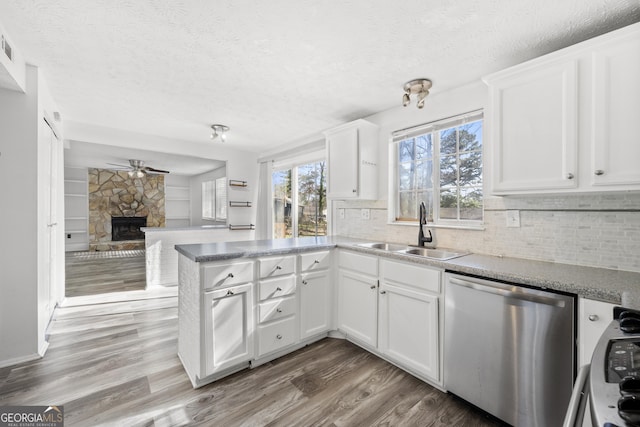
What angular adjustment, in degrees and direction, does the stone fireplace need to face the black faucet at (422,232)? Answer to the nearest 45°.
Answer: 0° — it already faces it

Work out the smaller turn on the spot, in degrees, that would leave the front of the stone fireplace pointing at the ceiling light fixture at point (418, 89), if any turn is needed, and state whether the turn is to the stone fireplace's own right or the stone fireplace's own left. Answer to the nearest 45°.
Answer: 0° — it already faces it

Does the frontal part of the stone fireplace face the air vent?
yes

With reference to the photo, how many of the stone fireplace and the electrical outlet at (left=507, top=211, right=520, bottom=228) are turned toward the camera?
2

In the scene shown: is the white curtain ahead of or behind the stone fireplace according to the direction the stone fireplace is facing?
ahead

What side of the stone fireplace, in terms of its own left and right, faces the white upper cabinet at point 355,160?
front

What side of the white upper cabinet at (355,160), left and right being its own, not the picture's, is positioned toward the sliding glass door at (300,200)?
right

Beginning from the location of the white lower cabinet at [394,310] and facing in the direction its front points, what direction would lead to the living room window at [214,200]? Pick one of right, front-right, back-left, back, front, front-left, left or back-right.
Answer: right
